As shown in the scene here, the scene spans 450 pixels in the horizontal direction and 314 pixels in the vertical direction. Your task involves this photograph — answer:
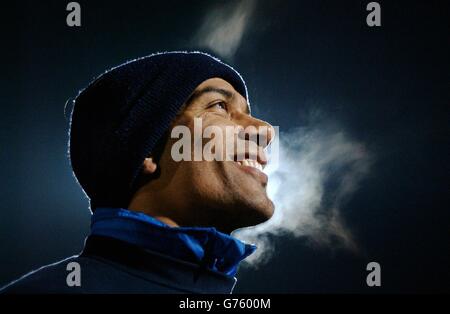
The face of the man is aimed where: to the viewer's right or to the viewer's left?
to the viewer's right

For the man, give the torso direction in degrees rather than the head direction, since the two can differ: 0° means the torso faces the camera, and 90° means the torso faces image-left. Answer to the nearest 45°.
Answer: approximately 270°
